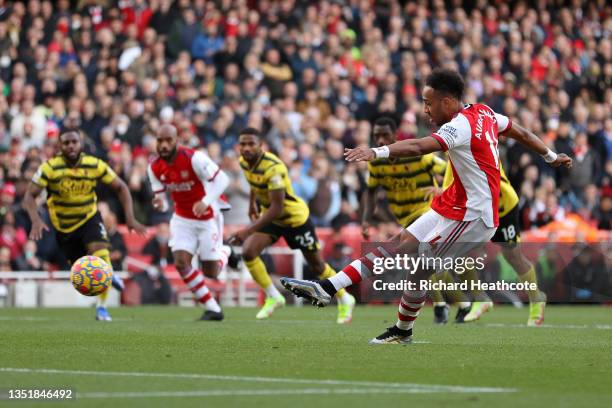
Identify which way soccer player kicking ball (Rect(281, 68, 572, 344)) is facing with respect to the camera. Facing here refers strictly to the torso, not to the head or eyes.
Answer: to the viewer's left

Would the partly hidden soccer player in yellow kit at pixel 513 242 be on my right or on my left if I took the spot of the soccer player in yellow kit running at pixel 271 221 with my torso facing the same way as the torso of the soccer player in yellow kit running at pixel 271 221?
on my left

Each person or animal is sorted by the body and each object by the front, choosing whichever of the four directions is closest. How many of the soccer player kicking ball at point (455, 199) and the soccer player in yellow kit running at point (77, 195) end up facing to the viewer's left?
1

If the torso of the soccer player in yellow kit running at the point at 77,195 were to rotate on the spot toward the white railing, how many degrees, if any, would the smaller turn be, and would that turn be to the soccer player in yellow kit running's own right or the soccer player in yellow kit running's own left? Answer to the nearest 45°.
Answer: approximately 180°

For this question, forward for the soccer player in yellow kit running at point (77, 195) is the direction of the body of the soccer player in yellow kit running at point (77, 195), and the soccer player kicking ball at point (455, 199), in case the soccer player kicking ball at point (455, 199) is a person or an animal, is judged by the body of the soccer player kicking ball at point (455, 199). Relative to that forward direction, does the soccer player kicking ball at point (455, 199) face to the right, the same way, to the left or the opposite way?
to the right
